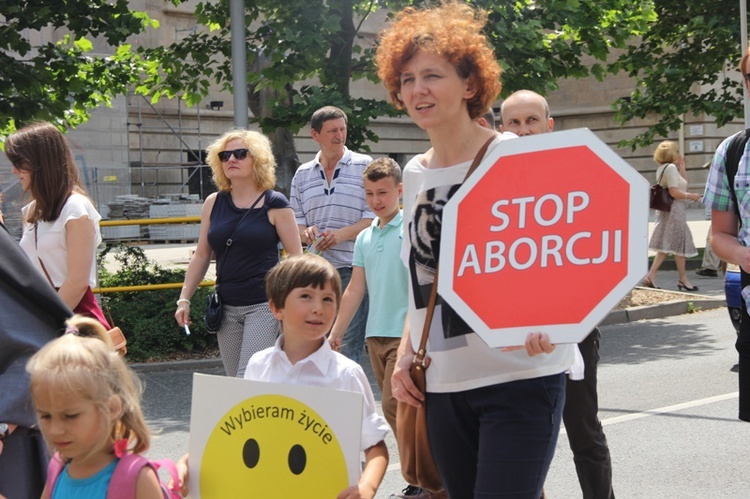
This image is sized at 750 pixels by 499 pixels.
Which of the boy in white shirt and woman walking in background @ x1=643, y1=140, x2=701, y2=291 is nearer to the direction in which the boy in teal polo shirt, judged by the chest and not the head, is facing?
the boy in white shirt

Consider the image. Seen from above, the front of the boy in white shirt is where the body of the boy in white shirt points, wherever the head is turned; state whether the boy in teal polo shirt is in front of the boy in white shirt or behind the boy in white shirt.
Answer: behind

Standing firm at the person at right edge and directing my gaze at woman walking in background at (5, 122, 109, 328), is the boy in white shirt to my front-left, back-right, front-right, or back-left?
front-left

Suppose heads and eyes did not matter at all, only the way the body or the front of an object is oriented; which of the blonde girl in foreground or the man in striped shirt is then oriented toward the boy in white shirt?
the man in striped shirt

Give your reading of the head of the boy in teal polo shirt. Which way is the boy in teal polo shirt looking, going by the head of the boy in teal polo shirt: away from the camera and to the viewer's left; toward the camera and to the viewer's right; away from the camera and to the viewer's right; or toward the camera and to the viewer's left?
toward the camera and to the viewer's left

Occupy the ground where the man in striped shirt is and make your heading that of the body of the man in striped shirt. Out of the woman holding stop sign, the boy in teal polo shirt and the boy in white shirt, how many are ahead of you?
3

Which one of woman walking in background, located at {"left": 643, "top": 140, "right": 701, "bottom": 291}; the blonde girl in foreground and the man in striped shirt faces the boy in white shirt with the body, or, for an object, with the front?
the man in striped shirt

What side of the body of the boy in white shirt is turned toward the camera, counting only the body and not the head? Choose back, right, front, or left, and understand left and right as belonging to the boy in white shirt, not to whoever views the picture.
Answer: front

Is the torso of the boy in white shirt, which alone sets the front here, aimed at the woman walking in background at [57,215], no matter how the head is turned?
no

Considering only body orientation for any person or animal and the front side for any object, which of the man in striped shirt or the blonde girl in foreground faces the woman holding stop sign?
the man in striped shirt

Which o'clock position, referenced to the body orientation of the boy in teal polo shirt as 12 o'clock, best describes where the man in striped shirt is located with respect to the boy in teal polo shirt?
The man in striped shirt is roughly at 4 o'clock from the boy in teal polo shirt.

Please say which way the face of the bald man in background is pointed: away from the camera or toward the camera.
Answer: toward the camera

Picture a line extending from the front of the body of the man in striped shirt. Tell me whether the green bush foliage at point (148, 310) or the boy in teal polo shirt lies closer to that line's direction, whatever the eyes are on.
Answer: the boy in teal polo shirt

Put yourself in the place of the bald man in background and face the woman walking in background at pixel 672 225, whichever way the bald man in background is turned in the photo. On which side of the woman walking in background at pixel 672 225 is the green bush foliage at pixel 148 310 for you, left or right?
left

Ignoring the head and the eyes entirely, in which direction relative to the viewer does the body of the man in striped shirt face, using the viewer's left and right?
facing the viewer

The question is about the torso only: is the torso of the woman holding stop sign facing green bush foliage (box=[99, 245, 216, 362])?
no

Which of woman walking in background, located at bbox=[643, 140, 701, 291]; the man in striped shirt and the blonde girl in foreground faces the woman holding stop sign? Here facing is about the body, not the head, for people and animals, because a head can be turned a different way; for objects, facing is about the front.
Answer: the man in striped shirt

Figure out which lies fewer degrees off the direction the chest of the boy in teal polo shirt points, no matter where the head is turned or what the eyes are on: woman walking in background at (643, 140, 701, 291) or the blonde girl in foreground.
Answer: the blonde girl in foreground

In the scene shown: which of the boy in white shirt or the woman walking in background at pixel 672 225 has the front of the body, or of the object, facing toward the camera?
the boy in white shirt

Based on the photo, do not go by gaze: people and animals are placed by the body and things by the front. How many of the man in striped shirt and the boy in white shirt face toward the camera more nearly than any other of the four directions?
2

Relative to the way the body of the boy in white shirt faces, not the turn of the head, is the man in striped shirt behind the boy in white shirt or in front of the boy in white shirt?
behind

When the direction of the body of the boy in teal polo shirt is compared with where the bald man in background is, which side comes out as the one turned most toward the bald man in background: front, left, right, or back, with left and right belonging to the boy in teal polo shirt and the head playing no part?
left

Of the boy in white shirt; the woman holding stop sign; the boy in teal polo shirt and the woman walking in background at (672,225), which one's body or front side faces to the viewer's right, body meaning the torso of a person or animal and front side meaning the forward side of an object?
the woman walking in background
